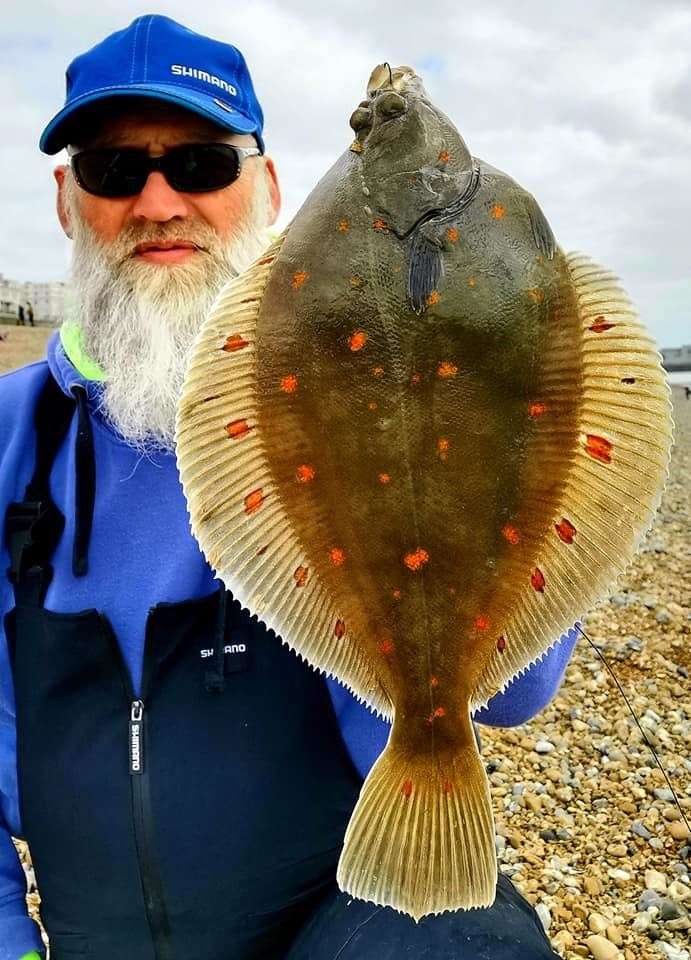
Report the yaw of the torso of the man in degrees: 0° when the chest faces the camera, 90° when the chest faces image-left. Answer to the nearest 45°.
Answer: approximately 0°
